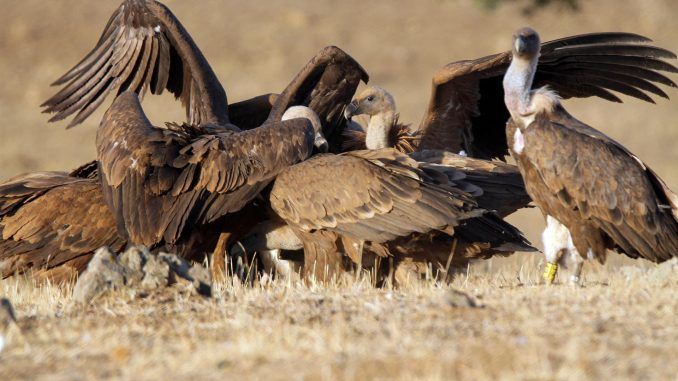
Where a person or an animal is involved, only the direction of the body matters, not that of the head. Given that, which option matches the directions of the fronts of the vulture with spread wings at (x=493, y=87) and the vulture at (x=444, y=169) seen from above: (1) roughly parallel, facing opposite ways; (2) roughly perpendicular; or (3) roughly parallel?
roughly parallel

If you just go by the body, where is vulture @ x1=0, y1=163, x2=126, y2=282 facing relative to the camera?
to the viewer's right

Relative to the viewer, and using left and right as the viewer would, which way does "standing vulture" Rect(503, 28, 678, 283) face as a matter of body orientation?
facing the viewer and to the left of the viewer

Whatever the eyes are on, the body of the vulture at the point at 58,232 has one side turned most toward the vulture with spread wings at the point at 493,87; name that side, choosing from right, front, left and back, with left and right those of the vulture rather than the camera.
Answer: front

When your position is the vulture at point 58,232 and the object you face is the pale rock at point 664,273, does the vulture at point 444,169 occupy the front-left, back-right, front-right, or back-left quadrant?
front-left

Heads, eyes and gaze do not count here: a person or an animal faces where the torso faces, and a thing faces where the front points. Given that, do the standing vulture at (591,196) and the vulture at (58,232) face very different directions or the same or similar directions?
very different directions

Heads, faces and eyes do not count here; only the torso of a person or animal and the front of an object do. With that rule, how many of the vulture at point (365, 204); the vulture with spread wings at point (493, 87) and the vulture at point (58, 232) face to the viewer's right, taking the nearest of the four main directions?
1

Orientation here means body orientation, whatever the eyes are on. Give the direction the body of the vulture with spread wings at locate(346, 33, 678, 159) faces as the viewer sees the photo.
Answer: to the viewer's left

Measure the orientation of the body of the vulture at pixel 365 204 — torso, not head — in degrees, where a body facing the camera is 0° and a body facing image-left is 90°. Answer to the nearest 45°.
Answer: approximately 90°

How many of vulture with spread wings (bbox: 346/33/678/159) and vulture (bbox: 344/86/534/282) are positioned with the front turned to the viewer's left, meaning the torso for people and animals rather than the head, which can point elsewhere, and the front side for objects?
2

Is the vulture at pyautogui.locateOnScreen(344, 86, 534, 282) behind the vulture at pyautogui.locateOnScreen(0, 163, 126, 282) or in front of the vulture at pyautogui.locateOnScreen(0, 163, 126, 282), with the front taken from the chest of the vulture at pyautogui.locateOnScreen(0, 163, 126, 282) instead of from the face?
in front

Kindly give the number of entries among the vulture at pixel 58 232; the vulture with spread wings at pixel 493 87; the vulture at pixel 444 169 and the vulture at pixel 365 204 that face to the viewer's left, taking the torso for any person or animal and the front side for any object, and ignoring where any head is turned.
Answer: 3

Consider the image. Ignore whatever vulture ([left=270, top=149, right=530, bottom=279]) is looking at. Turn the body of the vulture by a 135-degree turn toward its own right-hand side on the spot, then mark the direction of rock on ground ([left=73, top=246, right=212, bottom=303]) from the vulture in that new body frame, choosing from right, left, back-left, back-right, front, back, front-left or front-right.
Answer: back

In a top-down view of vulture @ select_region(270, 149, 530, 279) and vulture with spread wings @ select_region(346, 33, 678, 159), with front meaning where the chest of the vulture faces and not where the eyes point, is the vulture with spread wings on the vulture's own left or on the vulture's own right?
on the vulture's own right

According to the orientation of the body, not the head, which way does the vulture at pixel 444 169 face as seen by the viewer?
to the viewer's left
